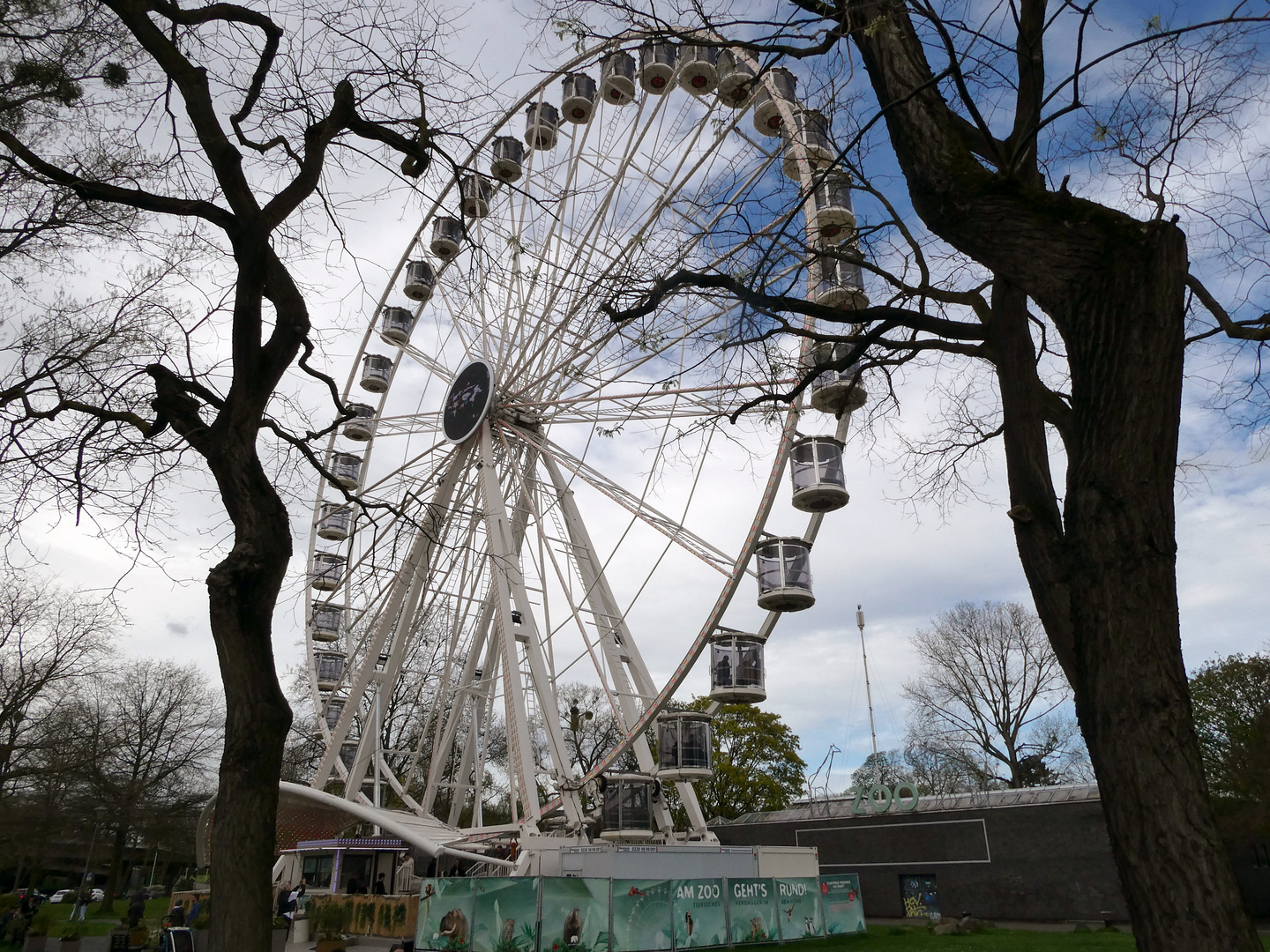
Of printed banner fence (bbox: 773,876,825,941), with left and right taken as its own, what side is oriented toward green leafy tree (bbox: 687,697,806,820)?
back

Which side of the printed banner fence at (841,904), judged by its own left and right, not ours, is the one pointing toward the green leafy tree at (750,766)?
back

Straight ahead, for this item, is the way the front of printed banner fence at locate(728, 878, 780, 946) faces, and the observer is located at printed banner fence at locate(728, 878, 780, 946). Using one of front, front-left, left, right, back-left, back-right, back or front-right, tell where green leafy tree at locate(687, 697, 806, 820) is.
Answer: back

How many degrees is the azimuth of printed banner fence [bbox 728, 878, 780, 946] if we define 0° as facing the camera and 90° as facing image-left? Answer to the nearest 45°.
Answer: approximately 0°

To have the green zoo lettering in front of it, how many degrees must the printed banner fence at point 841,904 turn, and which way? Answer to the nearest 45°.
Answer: approximately 180°

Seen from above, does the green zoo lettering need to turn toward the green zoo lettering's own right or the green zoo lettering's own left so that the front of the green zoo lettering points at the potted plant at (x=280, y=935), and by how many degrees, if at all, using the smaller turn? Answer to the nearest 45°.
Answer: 0° — it already faces it

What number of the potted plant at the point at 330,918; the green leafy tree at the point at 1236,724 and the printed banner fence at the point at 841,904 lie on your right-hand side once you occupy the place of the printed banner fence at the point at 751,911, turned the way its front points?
1

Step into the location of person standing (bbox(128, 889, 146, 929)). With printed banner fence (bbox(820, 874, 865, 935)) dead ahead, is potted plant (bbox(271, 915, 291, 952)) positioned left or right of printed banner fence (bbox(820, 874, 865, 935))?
right

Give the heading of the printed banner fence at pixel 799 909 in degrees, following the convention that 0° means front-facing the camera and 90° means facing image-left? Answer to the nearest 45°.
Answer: approximately 0°
